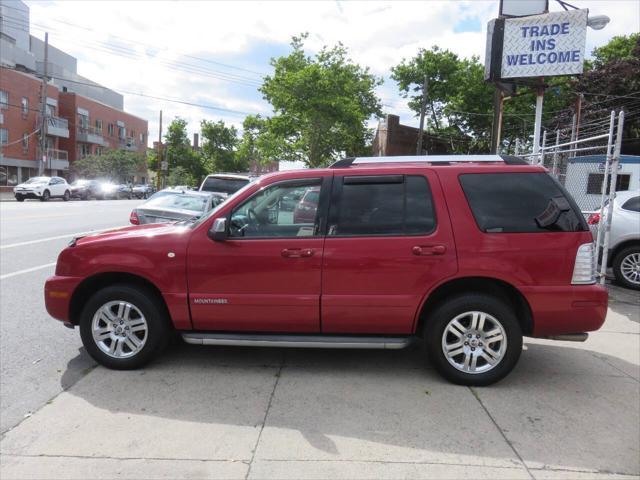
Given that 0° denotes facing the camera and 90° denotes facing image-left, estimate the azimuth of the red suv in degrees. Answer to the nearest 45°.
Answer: approximately 90°

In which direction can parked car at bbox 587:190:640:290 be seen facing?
to the viewer's right

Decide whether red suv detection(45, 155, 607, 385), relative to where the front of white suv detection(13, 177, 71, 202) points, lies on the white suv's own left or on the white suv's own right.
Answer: on the white suv's own left

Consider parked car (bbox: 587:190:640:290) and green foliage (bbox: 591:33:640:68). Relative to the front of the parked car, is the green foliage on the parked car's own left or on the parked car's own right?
on the parked car's own left

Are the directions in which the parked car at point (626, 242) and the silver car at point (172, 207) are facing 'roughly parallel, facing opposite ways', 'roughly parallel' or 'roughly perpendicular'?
roughly perpendicular

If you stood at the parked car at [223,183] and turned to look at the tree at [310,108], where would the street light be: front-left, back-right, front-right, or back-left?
back-right

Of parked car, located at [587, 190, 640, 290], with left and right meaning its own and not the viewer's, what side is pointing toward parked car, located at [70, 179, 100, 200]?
back

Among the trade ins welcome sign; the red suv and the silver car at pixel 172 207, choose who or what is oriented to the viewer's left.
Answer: the red suv

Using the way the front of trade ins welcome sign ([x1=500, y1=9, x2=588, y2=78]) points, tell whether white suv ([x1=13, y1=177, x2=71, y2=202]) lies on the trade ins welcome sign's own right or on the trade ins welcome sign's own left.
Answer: on the trade ins welcome sign's own right

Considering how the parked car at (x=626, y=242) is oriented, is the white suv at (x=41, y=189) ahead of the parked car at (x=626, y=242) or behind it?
behind

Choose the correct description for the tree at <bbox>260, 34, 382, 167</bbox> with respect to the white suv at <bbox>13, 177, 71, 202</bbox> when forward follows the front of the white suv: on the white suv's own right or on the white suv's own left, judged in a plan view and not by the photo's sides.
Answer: on the white suv's own left

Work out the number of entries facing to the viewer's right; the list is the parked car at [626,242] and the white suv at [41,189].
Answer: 1

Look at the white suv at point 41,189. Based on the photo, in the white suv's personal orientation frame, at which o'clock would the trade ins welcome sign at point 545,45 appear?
The trade ins welcome sign is roughly at 10 o'clock from the white suv.

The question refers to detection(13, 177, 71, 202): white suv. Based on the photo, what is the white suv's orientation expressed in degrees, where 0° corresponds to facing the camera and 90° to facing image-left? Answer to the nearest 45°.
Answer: approximately 45°
